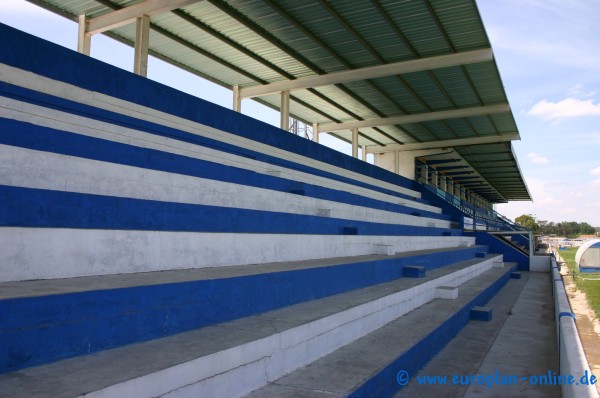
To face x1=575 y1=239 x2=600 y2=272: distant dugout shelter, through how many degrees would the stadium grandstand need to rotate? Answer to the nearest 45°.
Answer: approximately 90° to its left

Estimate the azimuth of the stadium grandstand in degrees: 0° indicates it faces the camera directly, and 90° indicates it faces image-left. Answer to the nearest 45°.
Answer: approximately 315°
